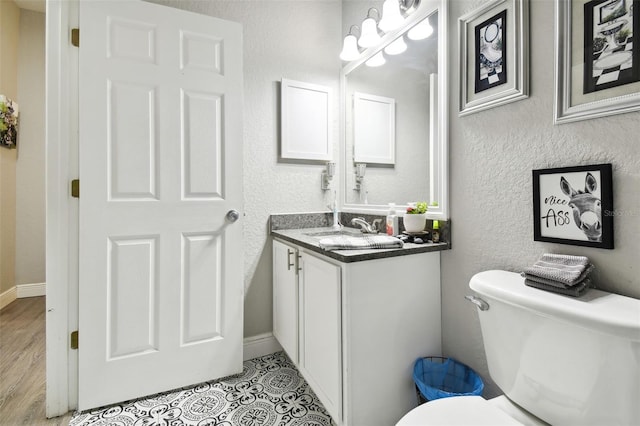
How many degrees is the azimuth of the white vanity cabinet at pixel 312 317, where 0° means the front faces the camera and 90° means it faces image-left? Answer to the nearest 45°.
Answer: approximately 45°

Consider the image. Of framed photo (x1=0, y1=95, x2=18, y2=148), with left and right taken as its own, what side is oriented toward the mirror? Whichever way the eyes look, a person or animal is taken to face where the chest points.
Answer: front

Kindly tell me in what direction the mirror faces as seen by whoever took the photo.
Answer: facing the viewer and to the left of the viewer

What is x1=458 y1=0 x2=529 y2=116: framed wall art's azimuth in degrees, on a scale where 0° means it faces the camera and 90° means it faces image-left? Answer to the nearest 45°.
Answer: approximately 45°

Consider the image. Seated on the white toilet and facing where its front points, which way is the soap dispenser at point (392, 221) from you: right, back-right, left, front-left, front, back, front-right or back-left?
right

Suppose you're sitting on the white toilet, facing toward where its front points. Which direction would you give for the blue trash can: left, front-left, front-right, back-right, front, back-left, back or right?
right

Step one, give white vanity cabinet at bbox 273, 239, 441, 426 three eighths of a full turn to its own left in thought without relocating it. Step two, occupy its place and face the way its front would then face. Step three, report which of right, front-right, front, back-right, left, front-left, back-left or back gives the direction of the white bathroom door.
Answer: back

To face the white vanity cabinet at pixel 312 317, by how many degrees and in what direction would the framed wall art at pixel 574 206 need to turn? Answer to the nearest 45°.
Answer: approximately 45° to its right

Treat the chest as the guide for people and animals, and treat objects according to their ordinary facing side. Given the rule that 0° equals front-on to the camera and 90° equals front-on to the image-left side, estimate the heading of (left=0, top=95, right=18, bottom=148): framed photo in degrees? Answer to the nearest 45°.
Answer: approximately 315°

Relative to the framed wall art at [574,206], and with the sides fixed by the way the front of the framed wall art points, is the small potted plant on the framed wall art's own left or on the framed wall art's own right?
on the framed wall art's own right

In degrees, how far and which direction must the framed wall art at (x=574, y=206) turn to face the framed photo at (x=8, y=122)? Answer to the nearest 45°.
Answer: approximately 45° to its right

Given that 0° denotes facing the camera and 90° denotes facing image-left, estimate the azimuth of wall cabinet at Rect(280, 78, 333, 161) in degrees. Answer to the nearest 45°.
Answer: approximately 315°
